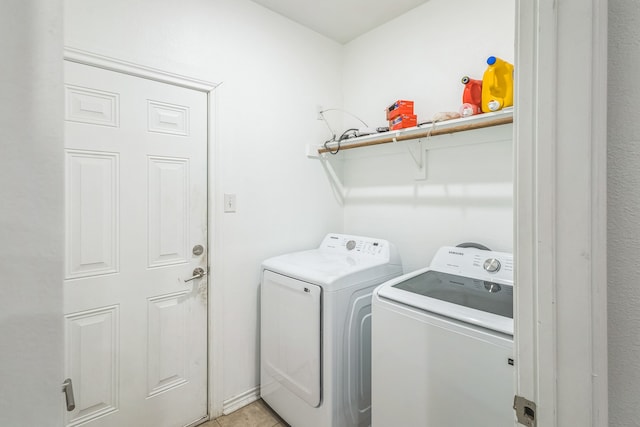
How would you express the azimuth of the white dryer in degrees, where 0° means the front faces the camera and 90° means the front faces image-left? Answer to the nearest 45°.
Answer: approximately 45°
